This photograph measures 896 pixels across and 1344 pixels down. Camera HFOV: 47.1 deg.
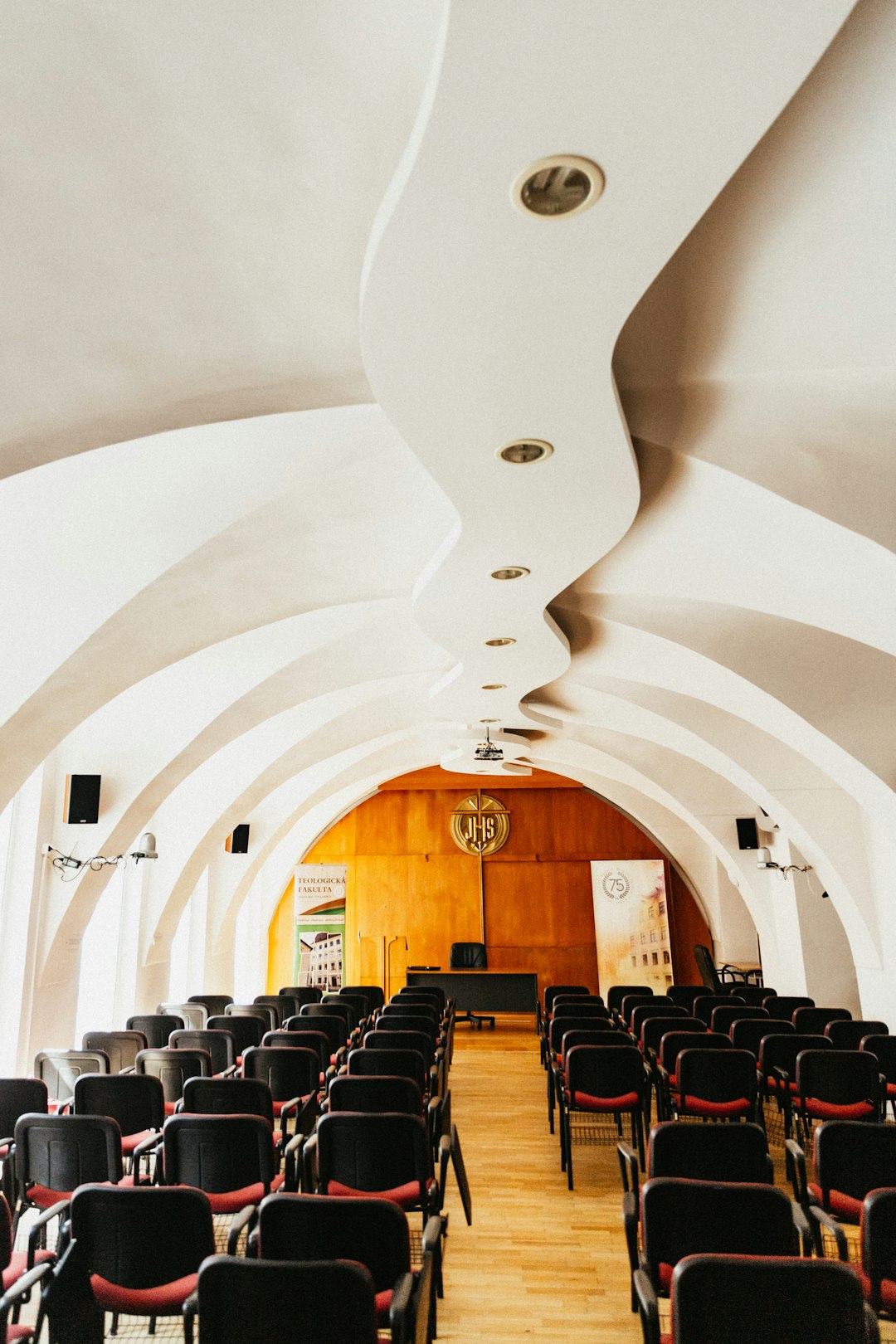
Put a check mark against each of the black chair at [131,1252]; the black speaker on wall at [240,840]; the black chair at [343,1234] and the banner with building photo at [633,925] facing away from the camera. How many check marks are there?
2

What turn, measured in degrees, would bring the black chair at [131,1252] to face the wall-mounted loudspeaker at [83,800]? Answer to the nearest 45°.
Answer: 0° — it already faces it

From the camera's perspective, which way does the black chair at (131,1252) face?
away from the camera

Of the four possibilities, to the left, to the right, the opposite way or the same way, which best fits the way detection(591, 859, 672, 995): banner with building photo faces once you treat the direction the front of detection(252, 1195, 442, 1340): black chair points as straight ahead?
the opposite way

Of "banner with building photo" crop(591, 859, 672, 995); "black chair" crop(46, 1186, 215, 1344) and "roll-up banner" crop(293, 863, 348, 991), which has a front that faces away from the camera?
the black chair

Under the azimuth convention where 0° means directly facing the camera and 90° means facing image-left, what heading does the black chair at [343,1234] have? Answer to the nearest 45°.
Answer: approximately 180°

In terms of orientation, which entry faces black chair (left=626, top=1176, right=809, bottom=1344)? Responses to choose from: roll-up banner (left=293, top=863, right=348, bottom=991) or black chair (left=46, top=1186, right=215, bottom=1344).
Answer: the roll-up banner

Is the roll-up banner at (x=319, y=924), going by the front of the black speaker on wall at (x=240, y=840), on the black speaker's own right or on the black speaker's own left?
on the black speaker's own left
